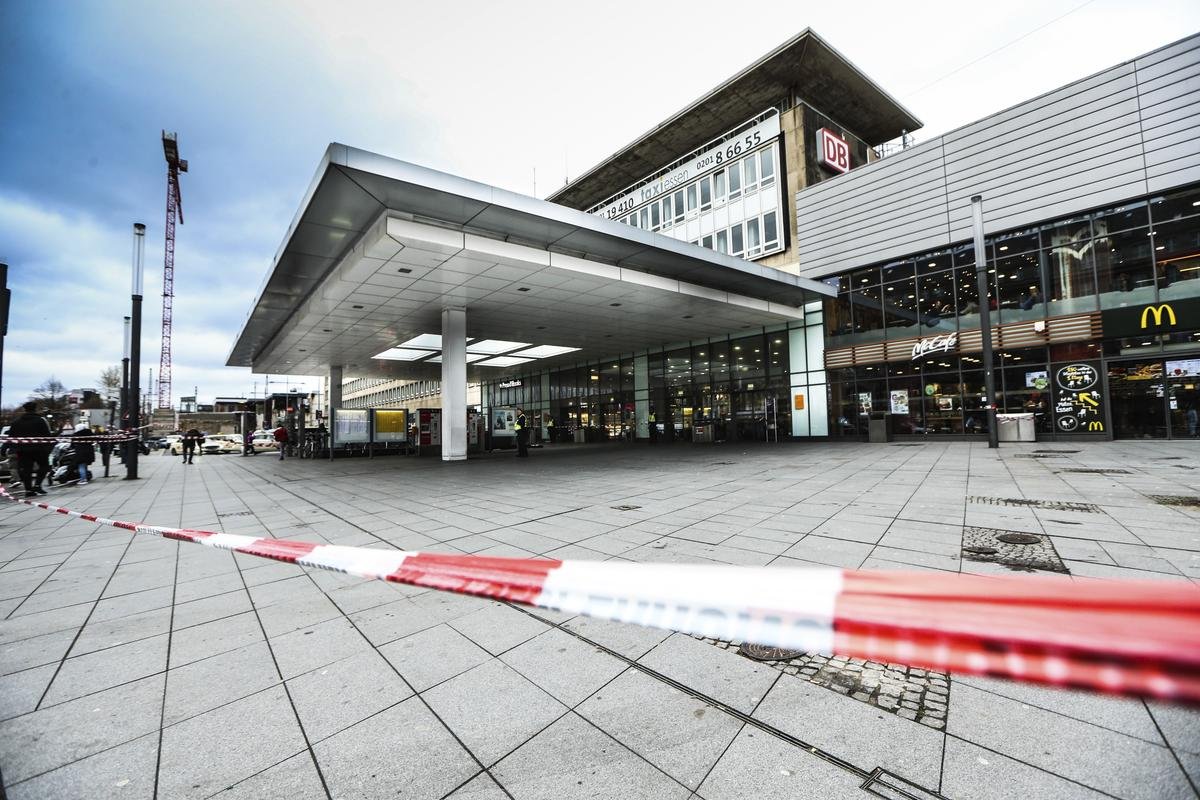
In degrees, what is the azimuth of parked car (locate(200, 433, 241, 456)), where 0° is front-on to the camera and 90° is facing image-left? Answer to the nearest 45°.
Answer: approximately 90°

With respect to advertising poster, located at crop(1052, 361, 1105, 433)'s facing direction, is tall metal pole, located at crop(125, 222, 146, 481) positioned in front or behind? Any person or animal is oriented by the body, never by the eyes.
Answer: in front

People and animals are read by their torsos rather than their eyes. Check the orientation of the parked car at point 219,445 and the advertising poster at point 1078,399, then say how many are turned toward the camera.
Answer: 1

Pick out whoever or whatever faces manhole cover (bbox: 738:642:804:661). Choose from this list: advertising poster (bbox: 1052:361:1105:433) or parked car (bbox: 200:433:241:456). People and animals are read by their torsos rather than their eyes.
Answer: the advertising poster

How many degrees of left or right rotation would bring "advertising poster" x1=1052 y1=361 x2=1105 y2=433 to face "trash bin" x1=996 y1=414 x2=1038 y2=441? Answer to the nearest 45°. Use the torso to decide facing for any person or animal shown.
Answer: approximately 45° to its right

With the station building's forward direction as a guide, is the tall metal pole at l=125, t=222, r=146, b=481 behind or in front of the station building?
in front

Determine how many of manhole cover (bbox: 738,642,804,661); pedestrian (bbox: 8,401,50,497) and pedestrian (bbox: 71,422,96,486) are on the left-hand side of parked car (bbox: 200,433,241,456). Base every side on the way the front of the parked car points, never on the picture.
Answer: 3

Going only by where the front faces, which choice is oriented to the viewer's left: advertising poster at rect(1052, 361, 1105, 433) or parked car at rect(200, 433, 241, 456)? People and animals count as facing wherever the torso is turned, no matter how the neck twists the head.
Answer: the parked car

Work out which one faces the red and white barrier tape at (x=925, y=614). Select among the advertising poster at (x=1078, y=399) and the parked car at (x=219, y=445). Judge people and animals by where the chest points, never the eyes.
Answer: the advertising poster

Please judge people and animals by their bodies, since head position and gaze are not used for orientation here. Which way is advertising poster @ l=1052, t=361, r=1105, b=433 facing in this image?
toward the camera

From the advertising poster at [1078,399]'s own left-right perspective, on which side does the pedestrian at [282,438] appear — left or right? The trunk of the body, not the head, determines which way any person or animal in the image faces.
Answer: on its right

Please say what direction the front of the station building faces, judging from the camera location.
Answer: facing the viewer and to the left of the viewer
